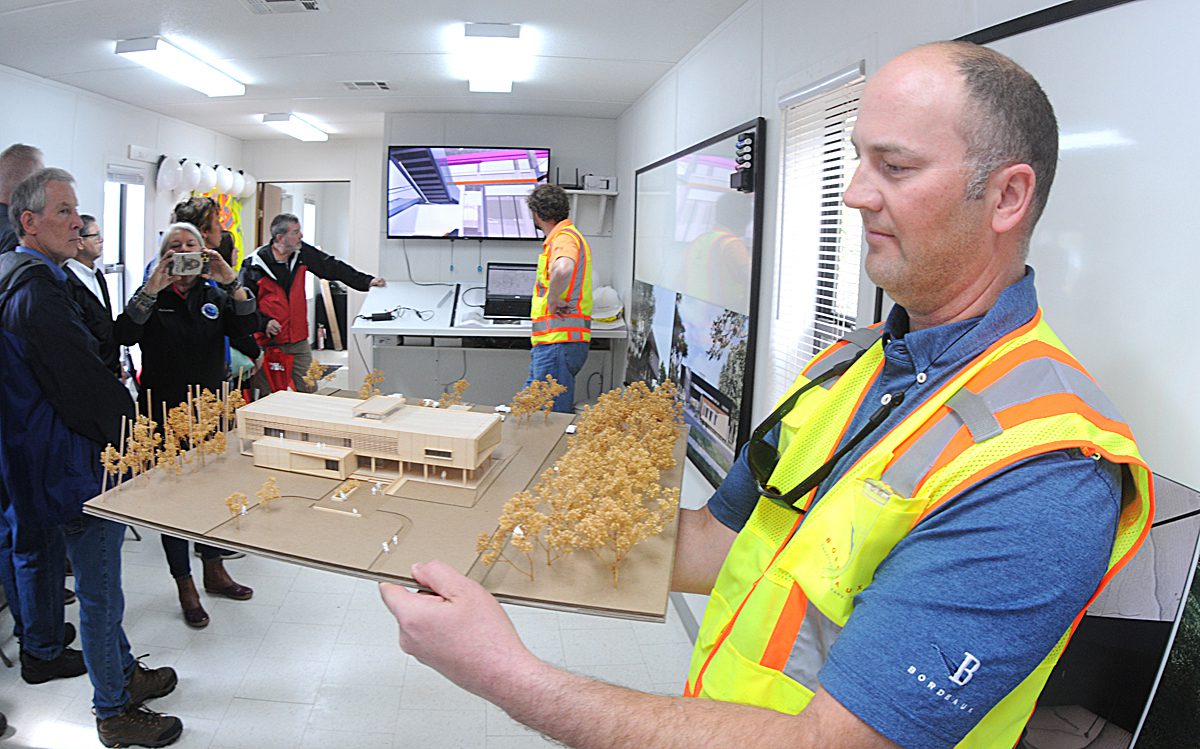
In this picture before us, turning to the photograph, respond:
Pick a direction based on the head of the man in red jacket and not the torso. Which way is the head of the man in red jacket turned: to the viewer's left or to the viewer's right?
to the viewer's right

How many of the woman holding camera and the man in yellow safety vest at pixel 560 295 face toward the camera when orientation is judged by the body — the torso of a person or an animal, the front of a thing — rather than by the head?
1

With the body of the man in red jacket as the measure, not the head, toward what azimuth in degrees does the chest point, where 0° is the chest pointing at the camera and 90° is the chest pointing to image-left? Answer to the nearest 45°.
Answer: approximately 315°

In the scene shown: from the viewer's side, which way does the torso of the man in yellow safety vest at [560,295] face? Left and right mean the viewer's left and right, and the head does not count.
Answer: facing to the left of the viewer

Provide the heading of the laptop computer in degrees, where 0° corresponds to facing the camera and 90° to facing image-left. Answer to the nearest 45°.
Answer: approximately 0°

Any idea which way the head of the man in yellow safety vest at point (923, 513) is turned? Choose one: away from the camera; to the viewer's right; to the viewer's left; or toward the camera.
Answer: to the viewer's left

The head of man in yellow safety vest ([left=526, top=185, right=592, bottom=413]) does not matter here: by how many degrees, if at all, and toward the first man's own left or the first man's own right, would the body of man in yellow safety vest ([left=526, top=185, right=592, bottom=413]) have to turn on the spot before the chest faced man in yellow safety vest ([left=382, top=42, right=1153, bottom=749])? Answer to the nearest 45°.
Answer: approximately 90° to the first man's own left

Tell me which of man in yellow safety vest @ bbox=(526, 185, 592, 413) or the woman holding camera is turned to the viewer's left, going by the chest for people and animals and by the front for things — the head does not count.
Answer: the man in yellow safety vest

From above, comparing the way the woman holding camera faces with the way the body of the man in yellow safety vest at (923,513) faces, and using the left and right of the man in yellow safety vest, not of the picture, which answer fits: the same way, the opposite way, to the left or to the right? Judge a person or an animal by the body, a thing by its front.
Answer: to the left
